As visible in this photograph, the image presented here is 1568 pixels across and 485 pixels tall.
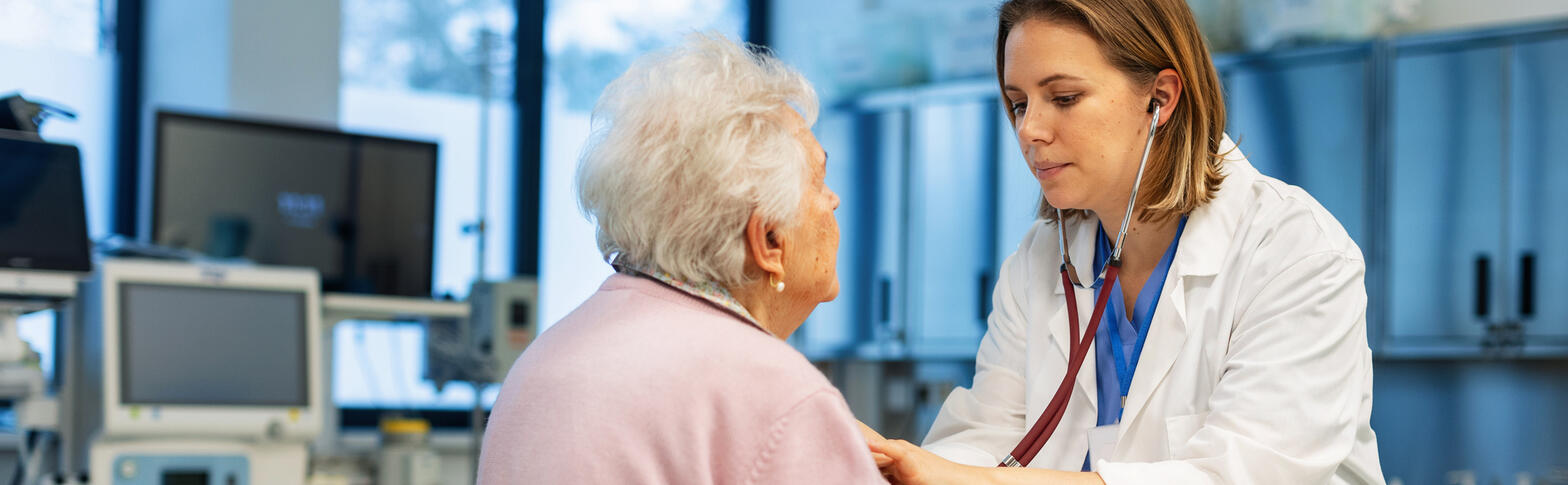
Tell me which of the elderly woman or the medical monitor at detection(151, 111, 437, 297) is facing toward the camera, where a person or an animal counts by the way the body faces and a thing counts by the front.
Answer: the medical monitor

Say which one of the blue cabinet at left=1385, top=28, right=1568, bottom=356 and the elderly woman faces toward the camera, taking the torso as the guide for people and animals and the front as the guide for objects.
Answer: the blue cabinet

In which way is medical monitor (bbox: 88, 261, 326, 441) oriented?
toward the camera

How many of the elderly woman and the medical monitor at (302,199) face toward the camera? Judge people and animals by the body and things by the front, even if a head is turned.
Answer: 1

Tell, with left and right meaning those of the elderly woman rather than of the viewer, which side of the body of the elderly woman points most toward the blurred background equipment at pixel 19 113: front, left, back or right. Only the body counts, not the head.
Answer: left

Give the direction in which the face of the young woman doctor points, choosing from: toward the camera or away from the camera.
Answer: toward the camera

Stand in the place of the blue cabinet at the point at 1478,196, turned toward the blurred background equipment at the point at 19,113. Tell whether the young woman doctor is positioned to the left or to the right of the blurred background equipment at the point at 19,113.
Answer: left

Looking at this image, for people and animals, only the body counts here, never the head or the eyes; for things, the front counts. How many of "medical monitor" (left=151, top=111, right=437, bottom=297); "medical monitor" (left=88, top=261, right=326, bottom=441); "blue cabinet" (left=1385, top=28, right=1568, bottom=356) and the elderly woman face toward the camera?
3

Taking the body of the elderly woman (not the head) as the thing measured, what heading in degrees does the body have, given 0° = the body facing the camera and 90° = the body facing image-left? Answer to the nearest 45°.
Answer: approximately 225°

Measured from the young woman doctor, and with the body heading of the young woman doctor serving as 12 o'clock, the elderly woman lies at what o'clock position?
The elderly woman is roughly at 12 o'clock from the young woman doctor.

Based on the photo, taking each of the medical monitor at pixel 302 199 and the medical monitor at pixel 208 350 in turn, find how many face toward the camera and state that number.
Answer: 2

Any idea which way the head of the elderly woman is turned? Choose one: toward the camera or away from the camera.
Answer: away from the camera

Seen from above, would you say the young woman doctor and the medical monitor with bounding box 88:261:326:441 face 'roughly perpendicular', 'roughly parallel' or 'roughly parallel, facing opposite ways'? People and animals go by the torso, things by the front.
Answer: roughly perpendicular

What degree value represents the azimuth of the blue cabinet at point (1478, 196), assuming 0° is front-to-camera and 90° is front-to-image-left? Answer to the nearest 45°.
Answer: approximately 0°

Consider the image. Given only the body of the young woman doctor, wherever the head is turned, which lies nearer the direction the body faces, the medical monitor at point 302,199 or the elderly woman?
the elderly woman

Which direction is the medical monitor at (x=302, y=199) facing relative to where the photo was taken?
toward the camera
